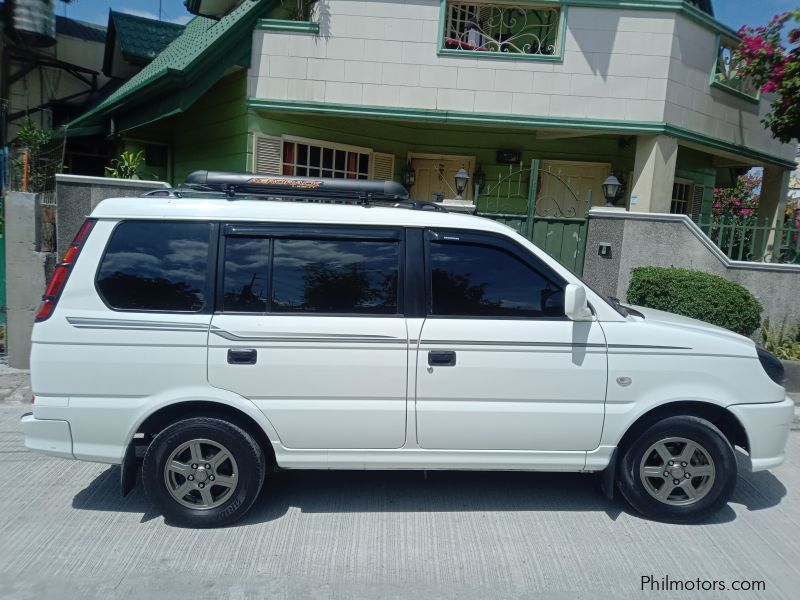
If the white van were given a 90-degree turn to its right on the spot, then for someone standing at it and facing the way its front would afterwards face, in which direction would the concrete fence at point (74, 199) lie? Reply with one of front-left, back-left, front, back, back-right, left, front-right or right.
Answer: back-right

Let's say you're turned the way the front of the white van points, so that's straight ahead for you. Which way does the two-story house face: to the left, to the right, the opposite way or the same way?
to the right

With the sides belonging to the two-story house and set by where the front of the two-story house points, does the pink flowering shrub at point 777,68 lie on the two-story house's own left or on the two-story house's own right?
on the two-story house's own left

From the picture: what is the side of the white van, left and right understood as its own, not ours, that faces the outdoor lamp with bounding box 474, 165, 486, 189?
left

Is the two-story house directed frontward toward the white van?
yes

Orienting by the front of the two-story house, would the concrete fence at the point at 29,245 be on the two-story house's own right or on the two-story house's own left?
on the two-story house's own right

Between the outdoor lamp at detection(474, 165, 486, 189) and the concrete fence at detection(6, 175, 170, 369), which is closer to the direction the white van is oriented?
the outdoor lamp

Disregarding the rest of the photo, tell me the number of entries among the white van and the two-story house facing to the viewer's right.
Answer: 1

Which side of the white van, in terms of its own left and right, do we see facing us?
right

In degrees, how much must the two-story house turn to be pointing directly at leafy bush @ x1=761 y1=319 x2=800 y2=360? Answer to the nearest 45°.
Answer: approximately 90° to its left

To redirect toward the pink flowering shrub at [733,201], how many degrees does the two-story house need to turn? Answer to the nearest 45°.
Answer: approximately 135° to its left
